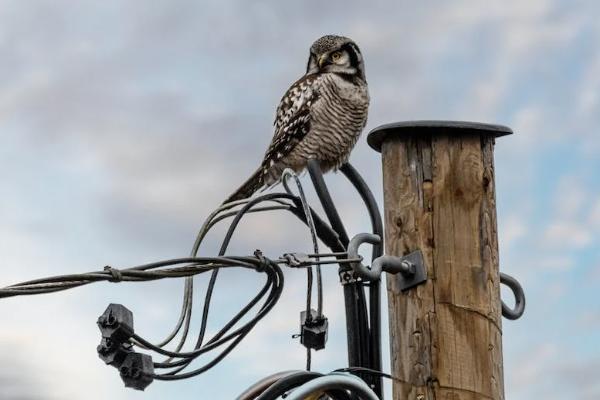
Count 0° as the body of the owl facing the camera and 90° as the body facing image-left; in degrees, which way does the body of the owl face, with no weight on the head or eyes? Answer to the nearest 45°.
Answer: approximately 315°
